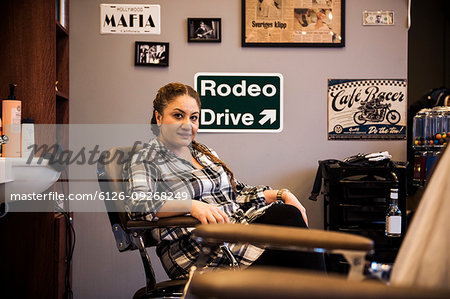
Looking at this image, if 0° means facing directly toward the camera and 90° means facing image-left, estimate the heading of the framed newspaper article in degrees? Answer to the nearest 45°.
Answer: approximately 0°

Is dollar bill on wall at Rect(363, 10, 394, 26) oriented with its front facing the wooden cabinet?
no

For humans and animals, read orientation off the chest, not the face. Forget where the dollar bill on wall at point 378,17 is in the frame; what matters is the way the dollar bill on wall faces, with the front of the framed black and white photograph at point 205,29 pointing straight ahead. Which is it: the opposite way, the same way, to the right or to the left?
the same way

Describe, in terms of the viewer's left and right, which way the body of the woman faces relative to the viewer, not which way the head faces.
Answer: facing the viewer and to the right of the viewer

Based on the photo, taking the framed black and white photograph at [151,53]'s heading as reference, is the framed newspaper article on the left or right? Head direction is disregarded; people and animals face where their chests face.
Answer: on its left

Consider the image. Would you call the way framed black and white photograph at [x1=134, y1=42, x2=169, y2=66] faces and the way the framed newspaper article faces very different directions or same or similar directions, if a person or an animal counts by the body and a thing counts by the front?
same or similar directions

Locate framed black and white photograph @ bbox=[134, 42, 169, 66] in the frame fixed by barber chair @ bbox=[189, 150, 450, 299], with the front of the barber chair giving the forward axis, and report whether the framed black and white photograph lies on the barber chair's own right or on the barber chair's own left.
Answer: on the barber chair's own right

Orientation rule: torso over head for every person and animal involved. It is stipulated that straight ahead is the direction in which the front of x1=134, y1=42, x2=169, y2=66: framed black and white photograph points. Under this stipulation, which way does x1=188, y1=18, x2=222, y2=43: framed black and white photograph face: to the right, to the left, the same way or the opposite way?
the same way

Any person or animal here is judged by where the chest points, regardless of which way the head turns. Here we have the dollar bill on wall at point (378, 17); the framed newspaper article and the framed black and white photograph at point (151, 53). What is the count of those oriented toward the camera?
3

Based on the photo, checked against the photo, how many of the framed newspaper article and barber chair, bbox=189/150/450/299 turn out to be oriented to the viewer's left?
1

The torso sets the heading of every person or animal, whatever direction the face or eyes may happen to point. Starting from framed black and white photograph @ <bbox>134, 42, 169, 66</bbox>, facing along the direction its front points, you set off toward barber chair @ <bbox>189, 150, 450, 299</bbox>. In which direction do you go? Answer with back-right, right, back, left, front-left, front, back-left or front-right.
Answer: front

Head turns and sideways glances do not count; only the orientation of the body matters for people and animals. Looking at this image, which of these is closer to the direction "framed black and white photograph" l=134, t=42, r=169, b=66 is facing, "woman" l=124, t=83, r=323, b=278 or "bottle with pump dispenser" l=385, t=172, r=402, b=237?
the woman

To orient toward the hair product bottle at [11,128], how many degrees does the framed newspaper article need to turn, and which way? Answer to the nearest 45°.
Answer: approximately 45° to its right

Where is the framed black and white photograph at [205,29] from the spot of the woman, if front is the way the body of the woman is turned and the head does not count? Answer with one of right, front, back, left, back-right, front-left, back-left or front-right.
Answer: back-left
